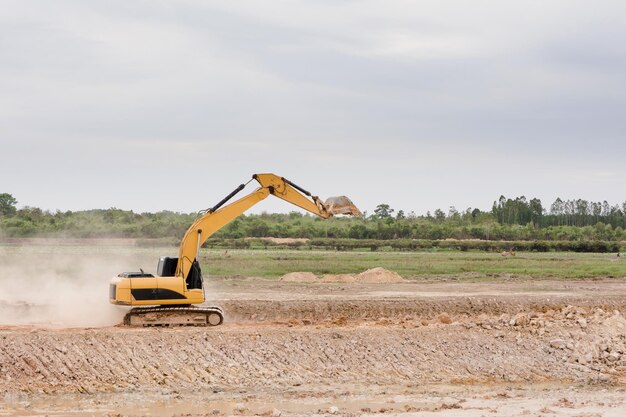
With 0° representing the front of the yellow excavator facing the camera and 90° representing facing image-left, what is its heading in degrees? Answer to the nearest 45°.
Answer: approximately 270°

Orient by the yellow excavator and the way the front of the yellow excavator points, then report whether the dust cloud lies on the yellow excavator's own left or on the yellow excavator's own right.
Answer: on the yellow excavator's own left

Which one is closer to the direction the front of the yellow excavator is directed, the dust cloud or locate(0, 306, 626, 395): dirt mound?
the dirt mound
